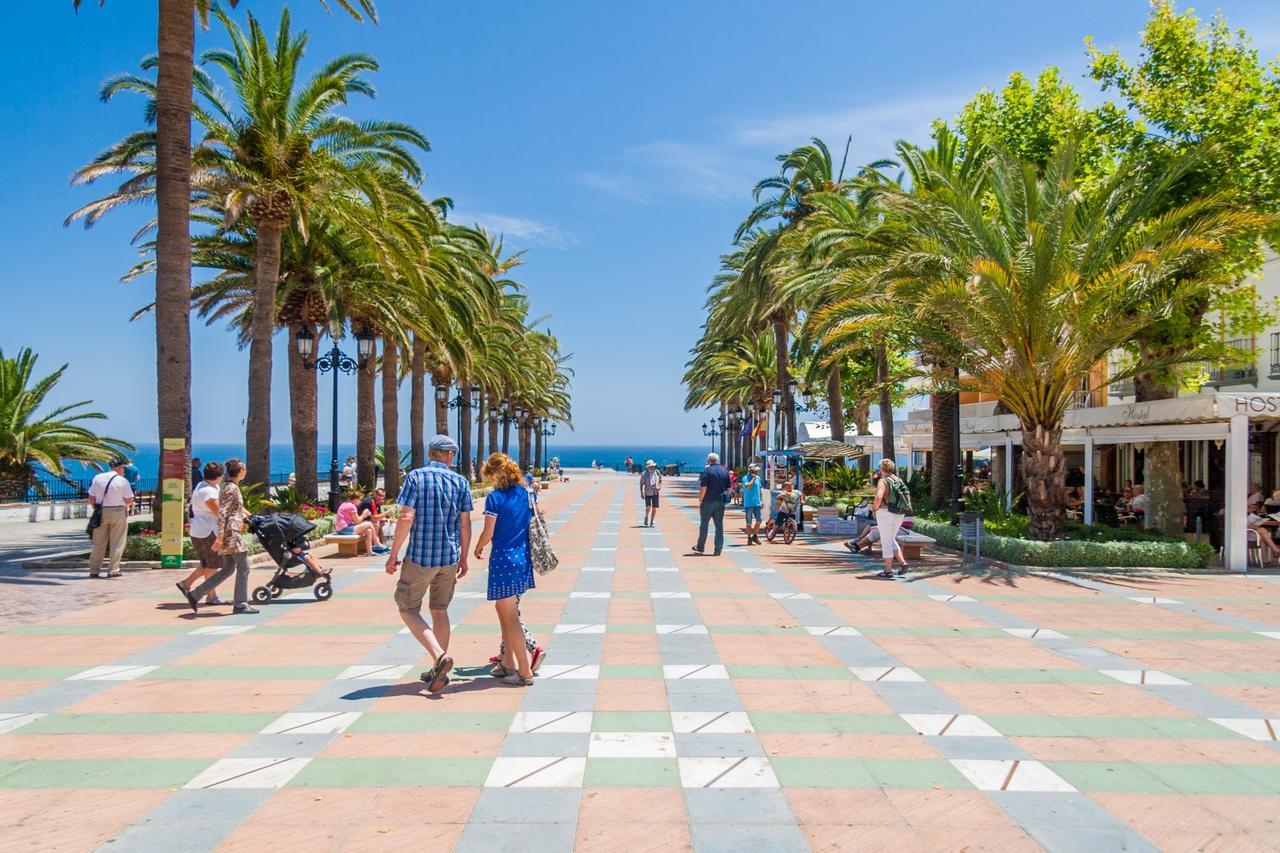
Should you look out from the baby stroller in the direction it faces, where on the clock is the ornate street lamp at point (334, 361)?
The ornate street lamp is roughly at 9 o'clock from the baby stroller.

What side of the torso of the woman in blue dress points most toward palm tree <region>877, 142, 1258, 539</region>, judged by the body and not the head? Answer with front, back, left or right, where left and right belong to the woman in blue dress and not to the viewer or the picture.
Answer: right

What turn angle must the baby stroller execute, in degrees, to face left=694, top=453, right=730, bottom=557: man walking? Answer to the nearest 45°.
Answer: approximately 45° to its left

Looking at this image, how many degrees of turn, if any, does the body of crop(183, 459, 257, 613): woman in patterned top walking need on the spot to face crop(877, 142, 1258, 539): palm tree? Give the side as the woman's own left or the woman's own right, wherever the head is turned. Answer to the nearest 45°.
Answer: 0° — they already face it

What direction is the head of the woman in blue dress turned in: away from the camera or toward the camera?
away from the camera

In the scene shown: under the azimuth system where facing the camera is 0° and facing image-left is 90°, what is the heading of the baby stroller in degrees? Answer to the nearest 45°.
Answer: approximately 270°

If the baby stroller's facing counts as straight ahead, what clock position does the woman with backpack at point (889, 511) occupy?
The woman with backpack is roughly at 12 o'clock from the baby stroller.

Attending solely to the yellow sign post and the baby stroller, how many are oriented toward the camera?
1

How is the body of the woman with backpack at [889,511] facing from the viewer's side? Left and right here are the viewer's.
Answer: facing away from the viewer and to the left of the viewer

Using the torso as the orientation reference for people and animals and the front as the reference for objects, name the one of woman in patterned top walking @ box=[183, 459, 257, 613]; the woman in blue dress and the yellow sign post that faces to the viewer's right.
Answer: the woman in patterned top walking
